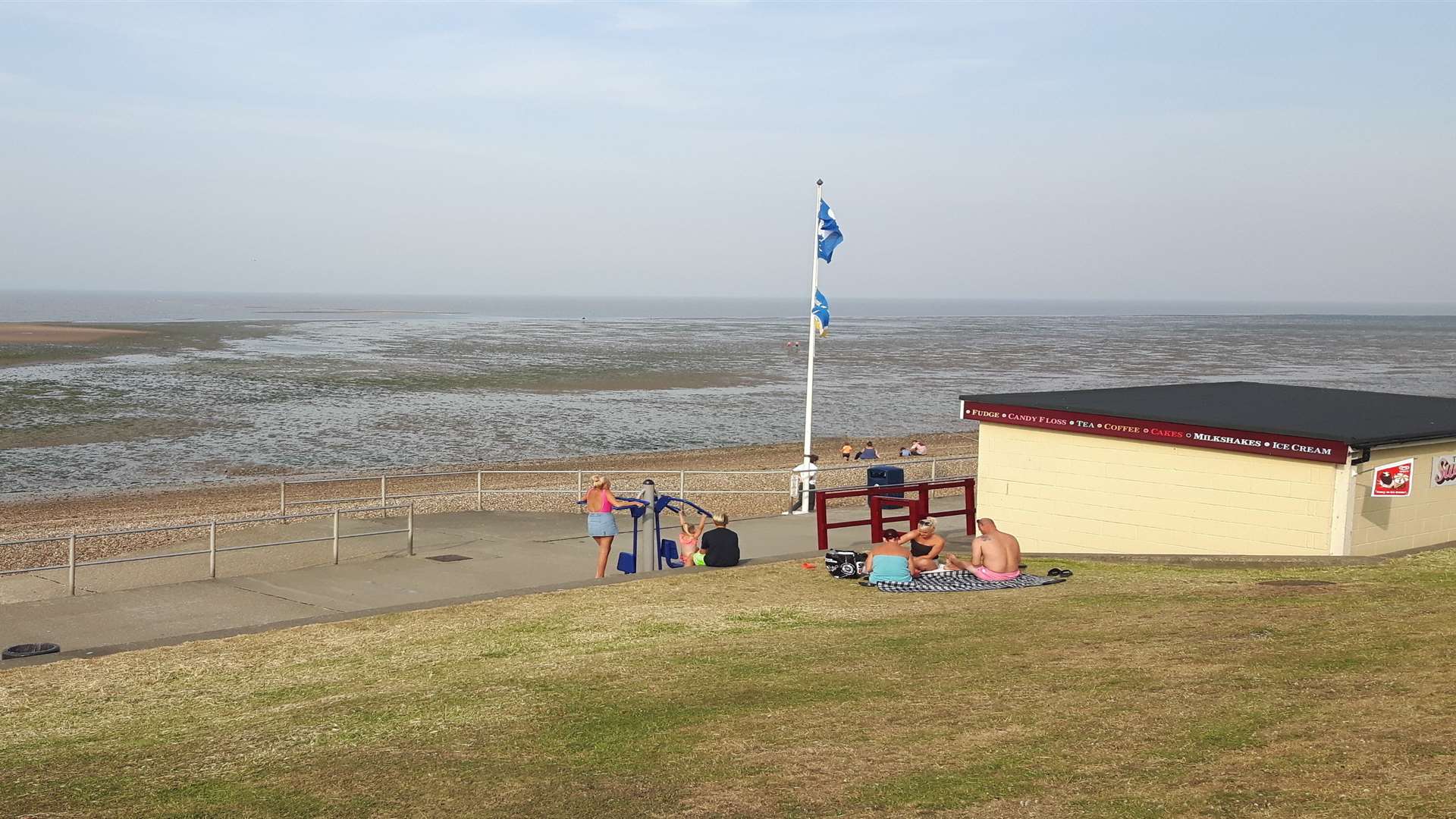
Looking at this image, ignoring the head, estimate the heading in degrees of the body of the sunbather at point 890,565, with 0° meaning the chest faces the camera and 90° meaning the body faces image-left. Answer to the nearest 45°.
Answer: approximately 180°

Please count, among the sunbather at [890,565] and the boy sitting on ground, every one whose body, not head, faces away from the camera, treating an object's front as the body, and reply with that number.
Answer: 2

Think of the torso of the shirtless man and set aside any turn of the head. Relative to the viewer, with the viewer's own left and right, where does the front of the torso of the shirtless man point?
facing away from the viewer and to the left of the viewer

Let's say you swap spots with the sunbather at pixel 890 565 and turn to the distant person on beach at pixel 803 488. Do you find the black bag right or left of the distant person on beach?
left

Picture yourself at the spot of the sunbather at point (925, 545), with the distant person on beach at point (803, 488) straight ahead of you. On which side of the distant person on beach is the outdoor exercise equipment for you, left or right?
left

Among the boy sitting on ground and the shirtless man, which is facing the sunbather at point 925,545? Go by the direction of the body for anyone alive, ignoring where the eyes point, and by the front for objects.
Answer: the shirtless man

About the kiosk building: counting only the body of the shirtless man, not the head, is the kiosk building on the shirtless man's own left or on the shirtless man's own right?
on the shirtless man's own right

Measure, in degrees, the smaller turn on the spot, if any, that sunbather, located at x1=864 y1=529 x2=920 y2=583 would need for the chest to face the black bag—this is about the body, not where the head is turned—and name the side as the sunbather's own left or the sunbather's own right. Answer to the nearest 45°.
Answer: approximately 45° to the sunbather's own left

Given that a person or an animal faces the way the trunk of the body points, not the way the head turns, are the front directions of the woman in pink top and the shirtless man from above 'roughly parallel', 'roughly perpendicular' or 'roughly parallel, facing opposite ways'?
roughly perpendicular

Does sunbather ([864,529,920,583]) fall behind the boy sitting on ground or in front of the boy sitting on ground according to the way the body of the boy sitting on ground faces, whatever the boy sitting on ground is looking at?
behind

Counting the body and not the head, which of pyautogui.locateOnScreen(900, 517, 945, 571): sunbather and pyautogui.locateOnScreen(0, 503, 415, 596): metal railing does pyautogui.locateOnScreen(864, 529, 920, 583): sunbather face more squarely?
the sunbather

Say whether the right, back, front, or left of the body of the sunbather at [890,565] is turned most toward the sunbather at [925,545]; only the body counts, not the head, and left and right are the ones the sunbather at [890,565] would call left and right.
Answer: front

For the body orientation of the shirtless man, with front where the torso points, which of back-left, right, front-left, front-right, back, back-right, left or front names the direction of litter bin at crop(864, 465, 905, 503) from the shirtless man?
front-right

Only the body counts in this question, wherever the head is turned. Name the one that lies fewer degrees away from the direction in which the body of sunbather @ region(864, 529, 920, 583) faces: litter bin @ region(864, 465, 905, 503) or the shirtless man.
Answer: the litter bin

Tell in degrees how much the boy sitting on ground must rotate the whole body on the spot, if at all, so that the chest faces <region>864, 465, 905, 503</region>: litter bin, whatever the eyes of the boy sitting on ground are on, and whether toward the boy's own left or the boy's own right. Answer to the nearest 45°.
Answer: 0° — they already face it

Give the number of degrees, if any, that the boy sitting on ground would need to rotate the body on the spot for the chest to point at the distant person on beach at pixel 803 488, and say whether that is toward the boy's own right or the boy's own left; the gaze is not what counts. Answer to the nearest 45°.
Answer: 0° — they already face them

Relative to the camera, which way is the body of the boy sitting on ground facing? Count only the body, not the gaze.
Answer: away from the camera

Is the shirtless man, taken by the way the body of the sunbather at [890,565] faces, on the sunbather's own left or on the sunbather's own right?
on the sunbather's own right

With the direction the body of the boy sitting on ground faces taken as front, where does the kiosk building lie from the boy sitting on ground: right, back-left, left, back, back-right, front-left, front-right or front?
right
